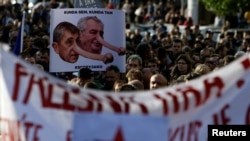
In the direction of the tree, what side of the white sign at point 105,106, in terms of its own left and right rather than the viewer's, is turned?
back

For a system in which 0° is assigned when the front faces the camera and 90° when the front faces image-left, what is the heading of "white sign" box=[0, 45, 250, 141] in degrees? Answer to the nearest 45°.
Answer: approximately 0°

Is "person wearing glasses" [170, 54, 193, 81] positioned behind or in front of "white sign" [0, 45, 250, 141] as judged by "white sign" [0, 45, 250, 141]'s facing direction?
behind
